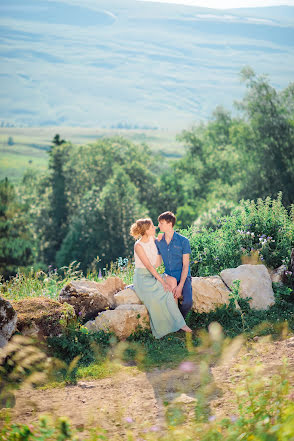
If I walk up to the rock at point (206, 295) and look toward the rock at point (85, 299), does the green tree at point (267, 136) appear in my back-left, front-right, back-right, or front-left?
back-right

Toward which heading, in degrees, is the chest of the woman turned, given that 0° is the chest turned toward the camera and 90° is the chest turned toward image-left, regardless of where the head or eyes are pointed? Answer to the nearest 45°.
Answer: approximately 315°

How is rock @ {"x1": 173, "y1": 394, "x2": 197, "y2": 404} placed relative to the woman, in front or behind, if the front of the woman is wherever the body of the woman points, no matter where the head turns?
in front

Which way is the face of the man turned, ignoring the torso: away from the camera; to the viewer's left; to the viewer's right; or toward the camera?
to the viewer's left

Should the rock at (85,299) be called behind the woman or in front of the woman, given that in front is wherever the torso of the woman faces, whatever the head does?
behind

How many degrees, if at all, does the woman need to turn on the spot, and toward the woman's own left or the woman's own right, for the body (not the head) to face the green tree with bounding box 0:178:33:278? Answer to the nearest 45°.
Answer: approximately 135° to the woman's own left
